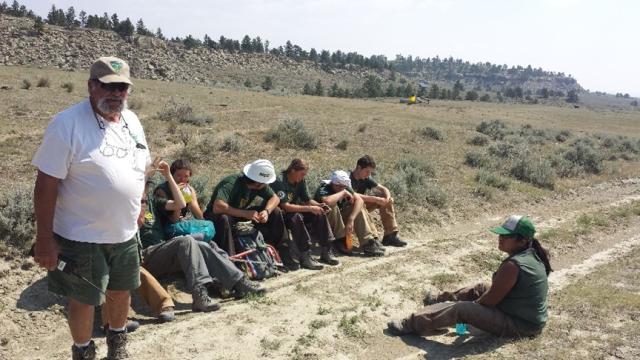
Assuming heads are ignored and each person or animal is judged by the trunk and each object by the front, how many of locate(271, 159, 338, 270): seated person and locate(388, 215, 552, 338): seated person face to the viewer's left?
1

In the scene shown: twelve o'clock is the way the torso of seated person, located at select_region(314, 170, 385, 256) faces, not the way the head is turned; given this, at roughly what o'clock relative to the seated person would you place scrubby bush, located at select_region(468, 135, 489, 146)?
The scrubby bush is roughly at 8 o'clock from the seated person.

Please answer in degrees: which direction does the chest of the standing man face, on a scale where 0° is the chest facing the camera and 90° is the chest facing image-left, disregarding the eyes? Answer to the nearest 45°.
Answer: approximately 315°

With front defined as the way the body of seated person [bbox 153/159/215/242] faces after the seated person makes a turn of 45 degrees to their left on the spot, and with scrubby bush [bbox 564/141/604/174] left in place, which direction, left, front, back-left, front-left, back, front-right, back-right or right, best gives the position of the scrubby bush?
front-left

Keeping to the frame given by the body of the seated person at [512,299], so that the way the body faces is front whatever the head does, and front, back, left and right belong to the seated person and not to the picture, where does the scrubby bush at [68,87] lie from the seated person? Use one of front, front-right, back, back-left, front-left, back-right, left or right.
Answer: front-right

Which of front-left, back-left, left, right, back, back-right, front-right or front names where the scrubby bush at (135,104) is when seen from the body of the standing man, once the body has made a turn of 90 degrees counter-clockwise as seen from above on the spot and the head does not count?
front-left

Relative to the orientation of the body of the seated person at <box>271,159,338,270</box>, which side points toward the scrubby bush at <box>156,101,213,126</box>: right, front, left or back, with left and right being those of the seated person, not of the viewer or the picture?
back

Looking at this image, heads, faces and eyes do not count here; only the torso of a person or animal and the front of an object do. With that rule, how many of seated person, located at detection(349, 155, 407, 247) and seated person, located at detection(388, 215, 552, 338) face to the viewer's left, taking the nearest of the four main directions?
1

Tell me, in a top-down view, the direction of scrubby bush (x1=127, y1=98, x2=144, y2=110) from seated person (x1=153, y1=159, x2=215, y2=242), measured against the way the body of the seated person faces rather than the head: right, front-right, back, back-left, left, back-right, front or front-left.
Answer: back-left

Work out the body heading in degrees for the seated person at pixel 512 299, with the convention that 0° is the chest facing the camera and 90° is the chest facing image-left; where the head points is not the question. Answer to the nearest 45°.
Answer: approximately 90°

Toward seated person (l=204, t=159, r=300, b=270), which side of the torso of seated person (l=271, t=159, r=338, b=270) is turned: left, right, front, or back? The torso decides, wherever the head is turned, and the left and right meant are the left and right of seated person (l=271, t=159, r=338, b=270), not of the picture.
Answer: right

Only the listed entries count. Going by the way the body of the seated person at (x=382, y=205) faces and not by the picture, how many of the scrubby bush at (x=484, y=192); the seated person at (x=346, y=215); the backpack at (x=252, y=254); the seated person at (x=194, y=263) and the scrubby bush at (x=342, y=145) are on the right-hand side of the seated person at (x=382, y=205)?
3

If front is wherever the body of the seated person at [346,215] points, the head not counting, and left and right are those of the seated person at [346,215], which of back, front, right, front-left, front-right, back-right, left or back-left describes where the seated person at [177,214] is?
right

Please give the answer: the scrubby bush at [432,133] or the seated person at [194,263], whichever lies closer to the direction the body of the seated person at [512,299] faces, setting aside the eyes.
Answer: the seated person

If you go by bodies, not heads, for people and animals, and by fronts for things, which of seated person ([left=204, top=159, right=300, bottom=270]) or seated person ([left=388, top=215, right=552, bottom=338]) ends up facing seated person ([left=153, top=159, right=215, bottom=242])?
seated person ([left=388, top=215, right=552, bottom=338])

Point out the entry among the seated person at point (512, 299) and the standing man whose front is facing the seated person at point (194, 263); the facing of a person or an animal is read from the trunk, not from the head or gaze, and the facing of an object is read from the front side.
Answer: the seated person at point (512, 299)

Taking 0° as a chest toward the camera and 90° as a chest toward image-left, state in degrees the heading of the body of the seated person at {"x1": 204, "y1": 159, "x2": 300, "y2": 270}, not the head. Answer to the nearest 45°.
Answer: approximately 315°
